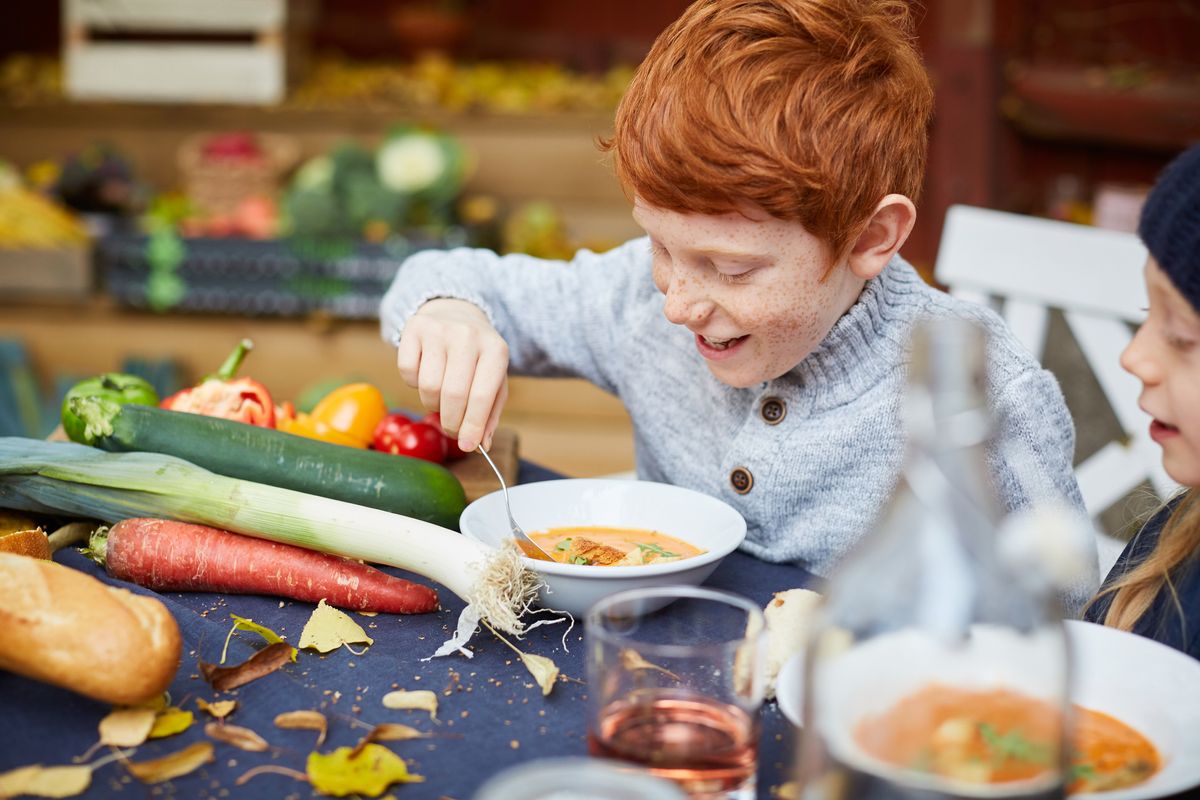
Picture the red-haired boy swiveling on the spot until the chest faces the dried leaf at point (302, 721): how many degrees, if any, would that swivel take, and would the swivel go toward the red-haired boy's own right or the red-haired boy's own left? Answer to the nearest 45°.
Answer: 0° — they already face it

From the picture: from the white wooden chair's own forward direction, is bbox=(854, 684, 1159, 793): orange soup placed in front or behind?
in front

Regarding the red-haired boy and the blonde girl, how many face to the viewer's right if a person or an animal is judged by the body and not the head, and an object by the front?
0

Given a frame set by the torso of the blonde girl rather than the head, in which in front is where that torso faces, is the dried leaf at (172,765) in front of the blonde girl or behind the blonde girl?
in front

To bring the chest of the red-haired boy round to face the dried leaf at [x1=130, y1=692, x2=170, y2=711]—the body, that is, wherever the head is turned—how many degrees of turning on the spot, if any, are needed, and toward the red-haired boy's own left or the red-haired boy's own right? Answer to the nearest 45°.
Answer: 0° — they already face it

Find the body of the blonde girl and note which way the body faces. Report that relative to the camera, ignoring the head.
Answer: to the viewer's left

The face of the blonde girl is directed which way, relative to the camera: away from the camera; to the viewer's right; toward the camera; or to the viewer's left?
to the viewer's left

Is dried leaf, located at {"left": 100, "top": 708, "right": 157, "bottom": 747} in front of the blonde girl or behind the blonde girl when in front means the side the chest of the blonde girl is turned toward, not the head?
in front

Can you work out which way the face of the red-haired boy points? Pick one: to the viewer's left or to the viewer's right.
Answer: to the viewer's left

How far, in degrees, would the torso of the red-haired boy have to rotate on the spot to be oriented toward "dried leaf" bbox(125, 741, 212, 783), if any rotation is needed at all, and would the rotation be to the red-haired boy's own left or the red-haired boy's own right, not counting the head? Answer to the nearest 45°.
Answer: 0° — they already face it

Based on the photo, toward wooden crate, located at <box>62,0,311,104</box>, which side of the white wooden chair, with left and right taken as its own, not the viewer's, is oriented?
right

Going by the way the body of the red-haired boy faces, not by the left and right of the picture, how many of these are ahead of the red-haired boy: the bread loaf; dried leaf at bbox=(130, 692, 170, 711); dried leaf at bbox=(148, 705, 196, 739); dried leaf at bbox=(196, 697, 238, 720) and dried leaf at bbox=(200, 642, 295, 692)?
5
